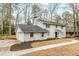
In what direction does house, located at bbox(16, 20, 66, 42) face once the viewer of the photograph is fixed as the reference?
facing the viewer and to the right of the viewer
